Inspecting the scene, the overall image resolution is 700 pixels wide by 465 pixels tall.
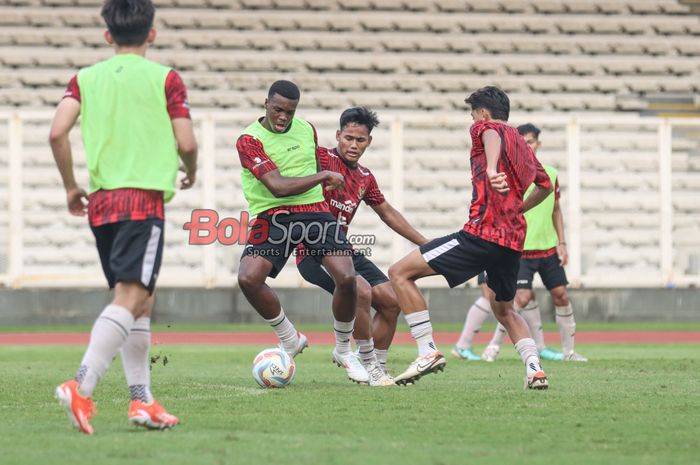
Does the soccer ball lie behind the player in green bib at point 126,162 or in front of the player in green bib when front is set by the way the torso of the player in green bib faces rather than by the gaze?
in front

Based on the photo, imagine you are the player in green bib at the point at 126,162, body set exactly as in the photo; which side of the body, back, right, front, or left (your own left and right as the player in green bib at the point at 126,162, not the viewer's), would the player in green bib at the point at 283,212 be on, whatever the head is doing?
front

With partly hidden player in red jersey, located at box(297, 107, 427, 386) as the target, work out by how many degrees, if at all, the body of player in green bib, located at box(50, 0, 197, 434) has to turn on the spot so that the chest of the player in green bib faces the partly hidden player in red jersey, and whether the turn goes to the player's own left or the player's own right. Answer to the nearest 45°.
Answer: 0° — they already face them

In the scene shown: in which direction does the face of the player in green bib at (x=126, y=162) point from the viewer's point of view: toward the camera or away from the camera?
away from the camera

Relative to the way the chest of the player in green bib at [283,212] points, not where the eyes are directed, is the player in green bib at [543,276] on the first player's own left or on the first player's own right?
on the first player's own left

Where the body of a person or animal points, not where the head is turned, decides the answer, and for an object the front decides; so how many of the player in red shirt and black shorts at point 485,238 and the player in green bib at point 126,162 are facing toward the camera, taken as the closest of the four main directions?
0

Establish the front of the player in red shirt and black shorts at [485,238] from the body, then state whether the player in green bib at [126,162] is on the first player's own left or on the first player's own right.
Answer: on the first player's own left

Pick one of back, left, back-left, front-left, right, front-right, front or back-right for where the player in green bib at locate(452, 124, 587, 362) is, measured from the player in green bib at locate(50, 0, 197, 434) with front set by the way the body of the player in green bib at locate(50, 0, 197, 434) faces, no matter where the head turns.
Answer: front

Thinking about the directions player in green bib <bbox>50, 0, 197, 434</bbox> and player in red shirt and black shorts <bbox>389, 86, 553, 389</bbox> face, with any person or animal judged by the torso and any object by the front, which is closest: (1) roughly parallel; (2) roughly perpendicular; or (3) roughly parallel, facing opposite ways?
roughly perpendicular

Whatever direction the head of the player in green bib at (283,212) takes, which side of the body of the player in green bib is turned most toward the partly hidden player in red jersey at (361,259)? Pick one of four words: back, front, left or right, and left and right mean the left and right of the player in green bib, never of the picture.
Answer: left

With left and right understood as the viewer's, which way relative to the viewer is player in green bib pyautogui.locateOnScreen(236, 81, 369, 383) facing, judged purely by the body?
facing the viewer and to the right of the viewer

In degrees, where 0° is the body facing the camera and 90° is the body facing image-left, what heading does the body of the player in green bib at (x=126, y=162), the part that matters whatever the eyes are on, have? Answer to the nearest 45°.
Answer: approximately 225°
